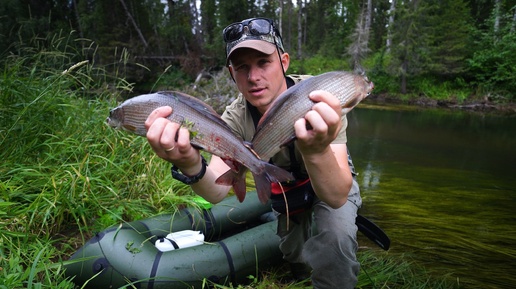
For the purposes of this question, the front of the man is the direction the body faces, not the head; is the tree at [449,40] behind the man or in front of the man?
behind

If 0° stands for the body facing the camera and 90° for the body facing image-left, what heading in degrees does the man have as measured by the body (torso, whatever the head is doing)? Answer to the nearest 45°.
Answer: approximately 0°

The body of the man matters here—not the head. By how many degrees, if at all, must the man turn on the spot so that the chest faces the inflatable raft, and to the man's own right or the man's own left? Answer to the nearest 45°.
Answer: approximately 90° to the man's own right
